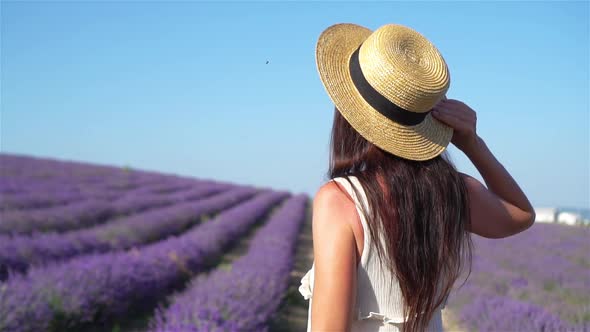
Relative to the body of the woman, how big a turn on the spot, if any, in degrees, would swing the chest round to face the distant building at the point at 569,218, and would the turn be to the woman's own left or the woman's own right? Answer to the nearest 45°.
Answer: approximately 45° to the woman's own right

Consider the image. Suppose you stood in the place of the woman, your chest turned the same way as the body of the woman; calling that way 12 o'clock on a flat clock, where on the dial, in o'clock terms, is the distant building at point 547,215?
The distant building is roughly at 2 o'clock from the woman.

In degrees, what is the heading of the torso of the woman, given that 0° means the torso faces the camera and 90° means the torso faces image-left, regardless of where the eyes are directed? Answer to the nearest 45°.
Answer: approximately 135°
